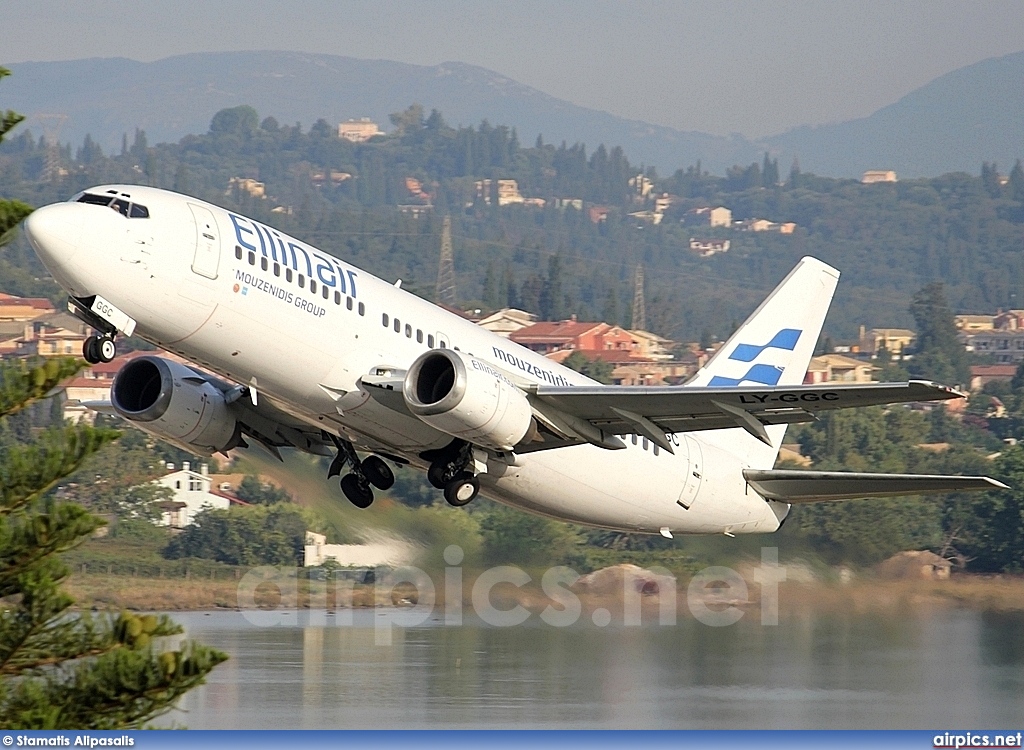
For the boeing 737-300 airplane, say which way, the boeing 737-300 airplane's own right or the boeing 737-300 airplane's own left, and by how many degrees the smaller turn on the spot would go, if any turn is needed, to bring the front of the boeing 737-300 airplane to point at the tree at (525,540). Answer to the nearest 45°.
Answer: approximately 135° to the boeing 737-300 airplane's own right

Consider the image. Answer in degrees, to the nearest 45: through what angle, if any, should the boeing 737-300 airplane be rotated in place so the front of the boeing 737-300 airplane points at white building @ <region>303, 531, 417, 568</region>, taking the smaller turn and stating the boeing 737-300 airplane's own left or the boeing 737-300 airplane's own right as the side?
approximately 135° to the boeing 737-300 airplane's own right

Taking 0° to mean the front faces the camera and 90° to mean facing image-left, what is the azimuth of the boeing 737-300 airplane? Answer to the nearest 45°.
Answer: approximately 45°

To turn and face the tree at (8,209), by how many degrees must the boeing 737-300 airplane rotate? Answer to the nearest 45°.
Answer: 0° — it already faces it

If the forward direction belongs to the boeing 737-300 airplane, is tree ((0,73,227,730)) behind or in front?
in front

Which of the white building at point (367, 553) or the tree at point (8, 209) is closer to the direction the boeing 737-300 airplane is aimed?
the tree

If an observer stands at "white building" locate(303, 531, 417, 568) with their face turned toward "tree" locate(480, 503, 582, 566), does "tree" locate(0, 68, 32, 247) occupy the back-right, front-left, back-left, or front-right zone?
back-right
